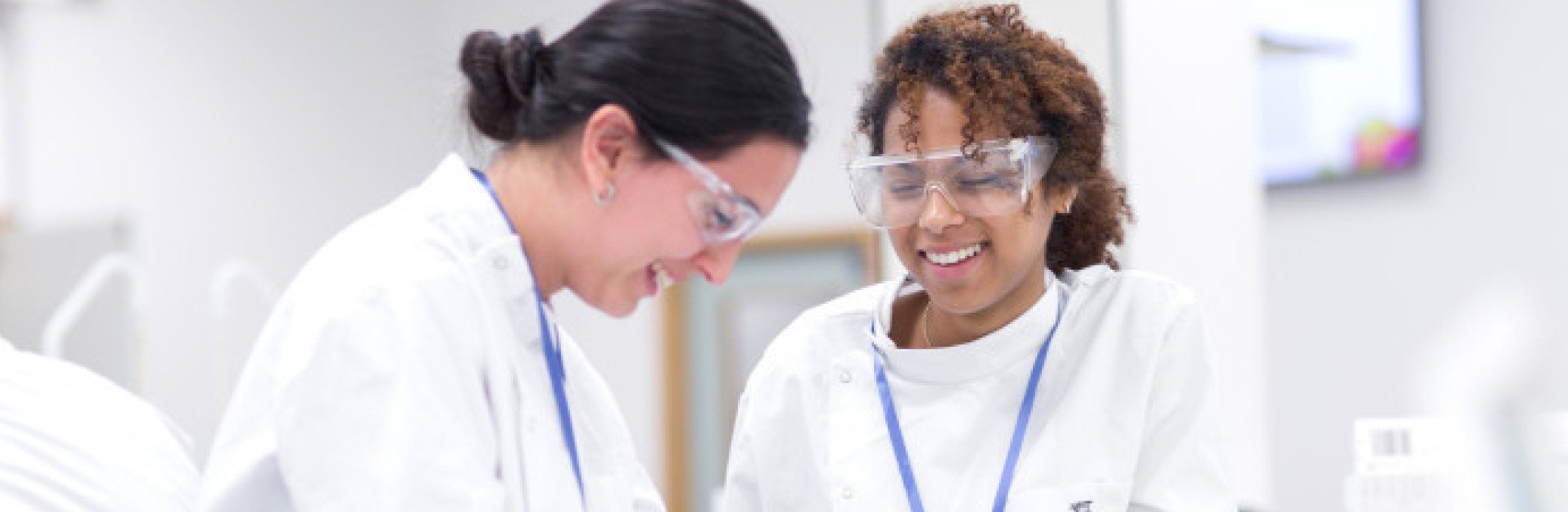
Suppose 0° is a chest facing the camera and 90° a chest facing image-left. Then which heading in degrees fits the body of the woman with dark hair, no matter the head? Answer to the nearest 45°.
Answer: approximately 270°

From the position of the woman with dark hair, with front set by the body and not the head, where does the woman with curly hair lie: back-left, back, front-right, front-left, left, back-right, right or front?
front-left

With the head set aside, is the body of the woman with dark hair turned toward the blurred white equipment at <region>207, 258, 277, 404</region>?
no

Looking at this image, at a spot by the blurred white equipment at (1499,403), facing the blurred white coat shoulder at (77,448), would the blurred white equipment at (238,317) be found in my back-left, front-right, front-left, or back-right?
front-right
